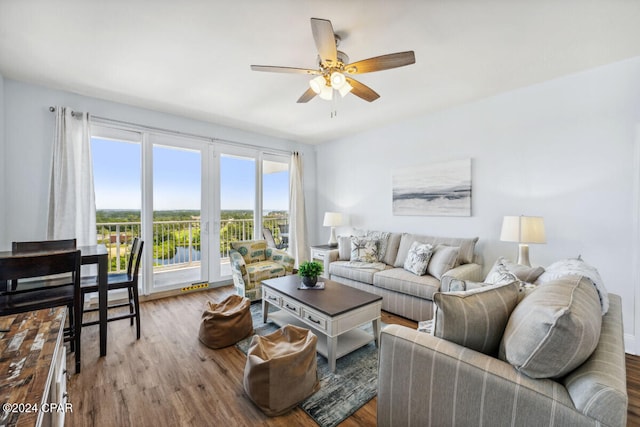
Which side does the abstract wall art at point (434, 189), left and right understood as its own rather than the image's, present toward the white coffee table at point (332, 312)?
front

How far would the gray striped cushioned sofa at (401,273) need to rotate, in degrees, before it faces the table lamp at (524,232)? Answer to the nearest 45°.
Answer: approximately 135° to its left

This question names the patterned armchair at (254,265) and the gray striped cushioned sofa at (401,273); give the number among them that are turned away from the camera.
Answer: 0

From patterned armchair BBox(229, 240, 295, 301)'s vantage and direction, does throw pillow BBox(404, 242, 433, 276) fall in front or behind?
in front

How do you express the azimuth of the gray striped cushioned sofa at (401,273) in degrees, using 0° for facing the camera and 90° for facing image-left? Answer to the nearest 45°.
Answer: approximately 45°

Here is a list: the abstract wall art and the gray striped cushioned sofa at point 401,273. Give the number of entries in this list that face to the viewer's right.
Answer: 0

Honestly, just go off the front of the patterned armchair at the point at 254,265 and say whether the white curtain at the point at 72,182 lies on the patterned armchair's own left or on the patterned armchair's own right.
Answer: on the patterned armchair's own right

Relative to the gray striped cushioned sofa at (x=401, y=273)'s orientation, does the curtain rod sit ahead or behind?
ahead

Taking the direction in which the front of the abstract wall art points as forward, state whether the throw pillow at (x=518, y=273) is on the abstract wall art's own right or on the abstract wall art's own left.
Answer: on the abstract wall art's own left

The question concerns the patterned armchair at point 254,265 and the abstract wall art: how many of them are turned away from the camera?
0
